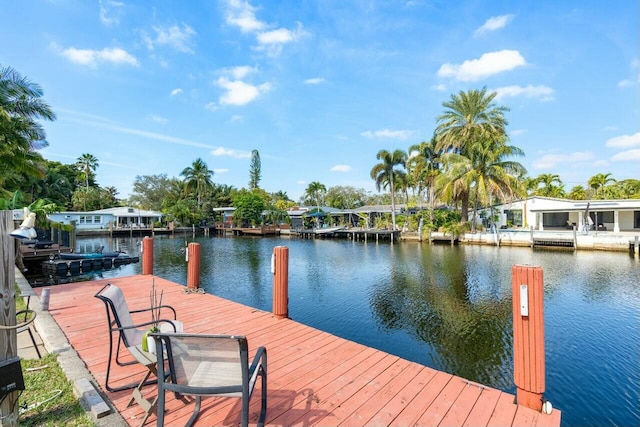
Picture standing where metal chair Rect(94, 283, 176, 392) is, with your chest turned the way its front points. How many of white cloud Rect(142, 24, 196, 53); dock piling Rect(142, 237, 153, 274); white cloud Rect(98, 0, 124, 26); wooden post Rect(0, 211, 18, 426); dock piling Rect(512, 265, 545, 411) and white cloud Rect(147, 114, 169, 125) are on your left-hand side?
4

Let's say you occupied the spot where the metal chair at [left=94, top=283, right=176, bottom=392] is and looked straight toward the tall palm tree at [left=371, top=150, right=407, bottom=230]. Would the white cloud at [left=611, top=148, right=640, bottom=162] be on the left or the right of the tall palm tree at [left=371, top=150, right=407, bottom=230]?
right

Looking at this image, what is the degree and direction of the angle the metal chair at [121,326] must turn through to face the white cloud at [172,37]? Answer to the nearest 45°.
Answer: approximately 90° to its left

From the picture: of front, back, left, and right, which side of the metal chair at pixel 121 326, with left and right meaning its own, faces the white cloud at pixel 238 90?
left

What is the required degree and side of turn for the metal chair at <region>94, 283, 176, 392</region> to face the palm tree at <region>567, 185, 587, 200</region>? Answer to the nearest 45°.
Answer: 0° — it already faces it

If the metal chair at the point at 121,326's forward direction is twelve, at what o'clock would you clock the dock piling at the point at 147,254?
The dock piling is roughly at 9 o'clock from the metal chair.

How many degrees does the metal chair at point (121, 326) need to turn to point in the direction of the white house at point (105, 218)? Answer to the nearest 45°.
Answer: approximately 90° to its left

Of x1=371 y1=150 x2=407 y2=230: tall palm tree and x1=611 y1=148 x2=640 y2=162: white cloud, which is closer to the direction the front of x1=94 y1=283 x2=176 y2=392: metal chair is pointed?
the white cloud

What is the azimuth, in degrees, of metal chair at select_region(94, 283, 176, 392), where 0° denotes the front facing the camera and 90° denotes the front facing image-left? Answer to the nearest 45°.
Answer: approximately 270°

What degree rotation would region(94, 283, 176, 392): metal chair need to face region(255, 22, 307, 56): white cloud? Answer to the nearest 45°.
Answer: approximately 45° to its left

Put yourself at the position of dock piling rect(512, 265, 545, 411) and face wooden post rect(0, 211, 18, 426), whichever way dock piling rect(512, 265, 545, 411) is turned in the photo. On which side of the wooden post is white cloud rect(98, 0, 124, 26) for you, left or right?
right

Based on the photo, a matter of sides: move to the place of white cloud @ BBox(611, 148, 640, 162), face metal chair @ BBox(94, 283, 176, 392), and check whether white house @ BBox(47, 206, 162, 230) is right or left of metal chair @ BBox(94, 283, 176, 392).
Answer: right

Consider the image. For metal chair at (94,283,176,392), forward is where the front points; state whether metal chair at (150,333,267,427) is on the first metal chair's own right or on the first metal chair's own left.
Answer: on the first metal chair's own right
